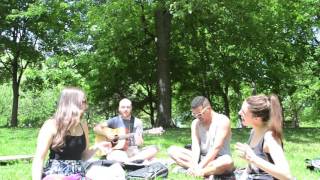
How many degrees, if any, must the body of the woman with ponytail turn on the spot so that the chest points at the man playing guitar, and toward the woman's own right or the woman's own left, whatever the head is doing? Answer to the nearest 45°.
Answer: approximately 45° to the woman's own right

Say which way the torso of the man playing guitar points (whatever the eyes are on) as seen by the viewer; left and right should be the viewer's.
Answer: facing the viewer

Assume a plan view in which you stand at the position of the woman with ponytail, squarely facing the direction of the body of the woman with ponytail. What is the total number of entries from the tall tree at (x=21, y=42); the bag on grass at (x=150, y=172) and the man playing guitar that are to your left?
0

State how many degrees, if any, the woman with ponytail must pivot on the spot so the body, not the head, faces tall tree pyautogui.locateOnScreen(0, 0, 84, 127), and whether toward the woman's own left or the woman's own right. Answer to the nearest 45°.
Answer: approximately 45° to the woman's own right

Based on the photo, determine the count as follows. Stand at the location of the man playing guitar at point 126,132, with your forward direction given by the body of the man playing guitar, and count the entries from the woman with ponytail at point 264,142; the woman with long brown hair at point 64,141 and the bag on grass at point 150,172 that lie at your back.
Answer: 0

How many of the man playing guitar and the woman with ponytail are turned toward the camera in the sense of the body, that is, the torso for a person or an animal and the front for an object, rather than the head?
1

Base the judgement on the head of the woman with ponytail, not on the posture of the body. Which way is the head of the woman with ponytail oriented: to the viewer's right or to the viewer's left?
to the viewer's left

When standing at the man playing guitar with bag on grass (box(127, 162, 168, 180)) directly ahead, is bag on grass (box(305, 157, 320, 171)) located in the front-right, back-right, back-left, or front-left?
front-left

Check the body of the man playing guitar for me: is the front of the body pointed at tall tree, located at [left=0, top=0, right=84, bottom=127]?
no

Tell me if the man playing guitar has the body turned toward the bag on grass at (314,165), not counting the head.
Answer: no

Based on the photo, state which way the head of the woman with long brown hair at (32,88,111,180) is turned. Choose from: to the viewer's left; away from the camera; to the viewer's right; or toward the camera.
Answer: to the viewer's right

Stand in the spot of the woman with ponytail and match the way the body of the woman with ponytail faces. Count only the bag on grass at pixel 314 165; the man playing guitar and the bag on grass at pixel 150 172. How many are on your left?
0

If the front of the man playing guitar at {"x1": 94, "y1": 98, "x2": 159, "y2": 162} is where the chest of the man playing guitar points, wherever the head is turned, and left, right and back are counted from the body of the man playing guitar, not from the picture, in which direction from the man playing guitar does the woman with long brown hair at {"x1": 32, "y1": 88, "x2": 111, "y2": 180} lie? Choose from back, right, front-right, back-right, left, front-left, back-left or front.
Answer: front

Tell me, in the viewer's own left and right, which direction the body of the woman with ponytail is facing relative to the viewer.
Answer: facing to the left of the viewer

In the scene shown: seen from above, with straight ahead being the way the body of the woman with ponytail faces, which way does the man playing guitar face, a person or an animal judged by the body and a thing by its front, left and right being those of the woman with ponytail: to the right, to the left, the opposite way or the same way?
to the left
